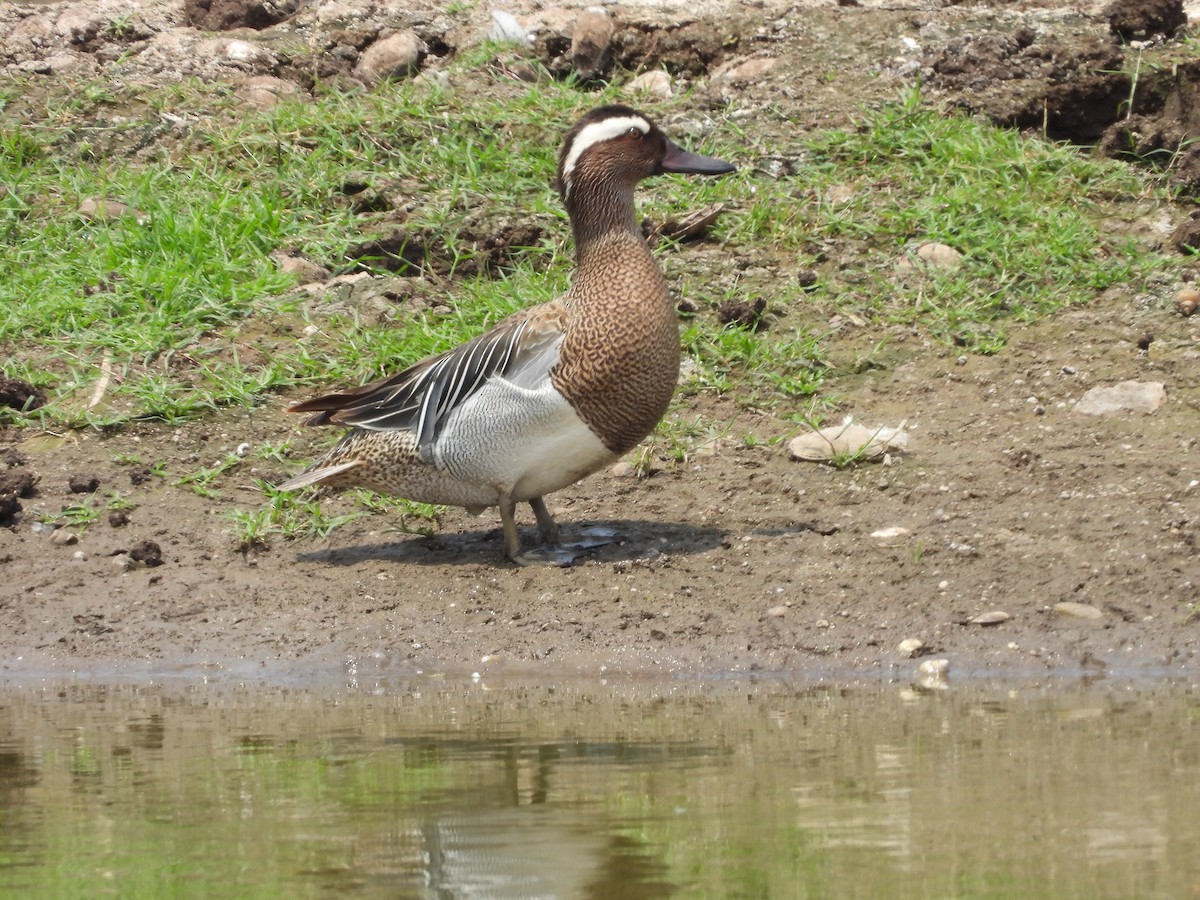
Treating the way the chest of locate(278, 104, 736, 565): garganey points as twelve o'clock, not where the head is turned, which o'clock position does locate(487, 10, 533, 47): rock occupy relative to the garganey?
The rock is roughly at 9 o'clock from the garganey.

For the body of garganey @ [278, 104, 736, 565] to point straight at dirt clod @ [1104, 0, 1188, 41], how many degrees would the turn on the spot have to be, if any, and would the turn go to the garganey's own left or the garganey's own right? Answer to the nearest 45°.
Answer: approximately 45° to the garganey's own left

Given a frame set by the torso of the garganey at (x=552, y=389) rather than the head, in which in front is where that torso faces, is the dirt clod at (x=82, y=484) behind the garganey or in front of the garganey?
behind

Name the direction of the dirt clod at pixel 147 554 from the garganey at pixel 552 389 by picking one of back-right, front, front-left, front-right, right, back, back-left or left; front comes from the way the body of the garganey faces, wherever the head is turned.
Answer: back

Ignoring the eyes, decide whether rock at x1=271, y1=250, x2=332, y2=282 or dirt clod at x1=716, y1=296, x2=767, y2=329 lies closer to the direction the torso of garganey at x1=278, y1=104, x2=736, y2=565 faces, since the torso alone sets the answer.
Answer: the dirt clod

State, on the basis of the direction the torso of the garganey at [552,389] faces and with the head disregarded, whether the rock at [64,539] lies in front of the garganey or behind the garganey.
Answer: behind

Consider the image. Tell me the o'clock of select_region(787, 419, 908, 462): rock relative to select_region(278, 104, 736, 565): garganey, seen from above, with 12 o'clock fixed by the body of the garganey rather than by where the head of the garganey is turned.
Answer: The rock is roughly at 11 o'clock from the garganey.

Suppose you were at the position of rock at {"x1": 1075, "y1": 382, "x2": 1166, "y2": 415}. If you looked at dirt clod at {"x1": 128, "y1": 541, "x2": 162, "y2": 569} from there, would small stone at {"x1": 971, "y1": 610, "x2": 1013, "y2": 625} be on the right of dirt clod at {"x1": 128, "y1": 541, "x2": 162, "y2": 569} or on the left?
left

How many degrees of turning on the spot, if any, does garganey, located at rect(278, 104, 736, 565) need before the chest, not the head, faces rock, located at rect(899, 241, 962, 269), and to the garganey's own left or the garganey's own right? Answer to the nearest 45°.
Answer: approximately 45° to the garganey's own left

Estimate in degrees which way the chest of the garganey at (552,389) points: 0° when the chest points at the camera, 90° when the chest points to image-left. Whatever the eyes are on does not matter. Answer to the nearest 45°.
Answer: approximately 270°

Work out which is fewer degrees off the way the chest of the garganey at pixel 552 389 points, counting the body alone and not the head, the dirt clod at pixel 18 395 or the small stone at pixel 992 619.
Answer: the small stone

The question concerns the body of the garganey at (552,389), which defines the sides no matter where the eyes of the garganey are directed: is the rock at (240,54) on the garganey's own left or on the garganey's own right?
on the garganey's own left

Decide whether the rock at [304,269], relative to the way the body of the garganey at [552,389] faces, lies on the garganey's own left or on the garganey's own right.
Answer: on the garganey's own left

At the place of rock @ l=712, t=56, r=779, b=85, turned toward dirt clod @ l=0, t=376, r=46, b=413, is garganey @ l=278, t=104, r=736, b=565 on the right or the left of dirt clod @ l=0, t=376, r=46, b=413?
left
